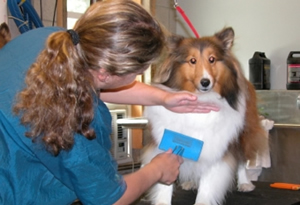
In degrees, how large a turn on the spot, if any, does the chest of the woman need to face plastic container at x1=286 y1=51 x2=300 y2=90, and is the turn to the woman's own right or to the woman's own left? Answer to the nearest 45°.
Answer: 0° — they already face it

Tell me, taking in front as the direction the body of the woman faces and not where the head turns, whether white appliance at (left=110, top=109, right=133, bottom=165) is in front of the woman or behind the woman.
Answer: in front

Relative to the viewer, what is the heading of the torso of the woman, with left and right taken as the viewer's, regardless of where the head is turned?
facing away from the viewer and to the right of the viewer

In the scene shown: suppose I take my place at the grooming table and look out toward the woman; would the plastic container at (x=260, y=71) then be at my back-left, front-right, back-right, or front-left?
back-right

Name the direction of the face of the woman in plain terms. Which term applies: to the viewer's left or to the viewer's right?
to the viewer's right

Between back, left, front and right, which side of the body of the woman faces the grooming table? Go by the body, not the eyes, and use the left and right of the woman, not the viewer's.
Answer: front
